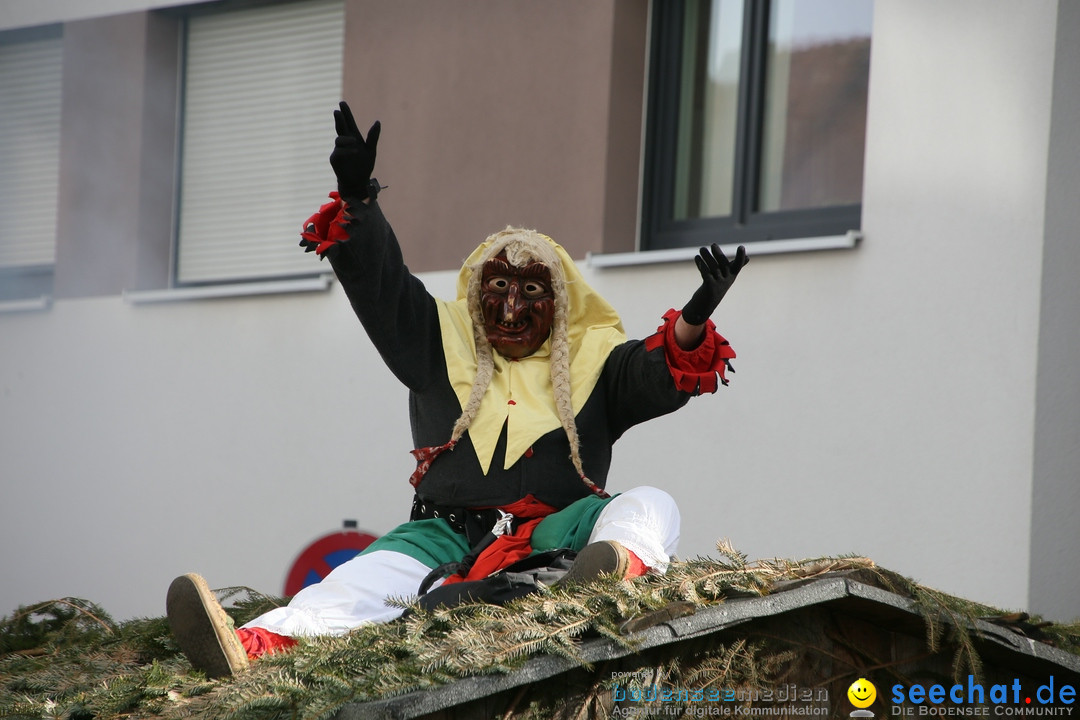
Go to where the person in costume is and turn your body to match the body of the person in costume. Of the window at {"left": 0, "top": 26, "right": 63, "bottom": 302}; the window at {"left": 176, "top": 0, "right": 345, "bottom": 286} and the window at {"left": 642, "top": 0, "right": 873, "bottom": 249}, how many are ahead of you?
0

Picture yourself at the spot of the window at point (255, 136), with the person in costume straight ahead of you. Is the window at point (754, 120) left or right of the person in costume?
left

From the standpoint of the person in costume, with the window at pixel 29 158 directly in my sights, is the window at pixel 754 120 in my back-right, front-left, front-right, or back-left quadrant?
front-right

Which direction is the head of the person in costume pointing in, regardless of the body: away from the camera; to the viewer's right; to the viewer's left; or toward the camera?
toward the camera

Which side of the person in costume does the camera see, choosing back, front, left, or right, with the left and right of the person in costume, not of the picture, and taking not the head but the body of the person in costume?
front

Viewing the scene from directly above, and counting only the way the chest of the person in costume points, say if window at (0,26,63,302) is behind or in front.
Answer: behind

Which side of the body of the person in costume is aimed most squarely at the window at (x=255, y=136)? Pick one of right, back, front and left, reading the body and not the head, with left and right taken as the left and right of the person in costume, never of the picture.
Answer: back

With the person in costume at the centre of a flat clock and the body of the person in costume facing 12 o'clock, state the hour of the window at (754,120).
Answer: The window is roughly at 7 o'clock from the person in costume.
